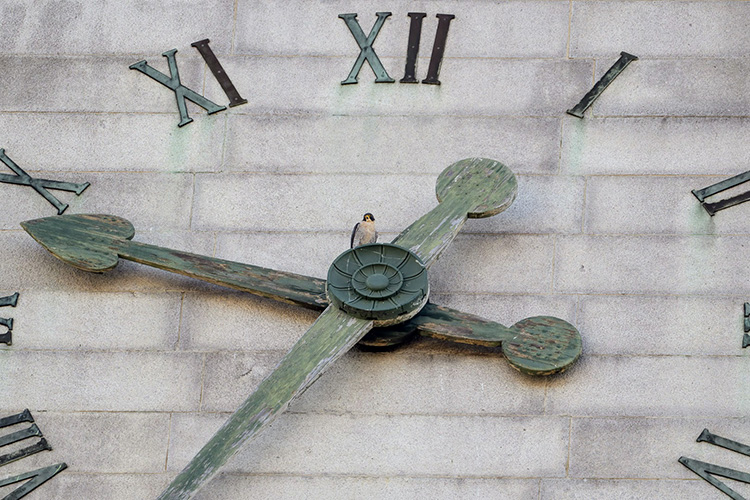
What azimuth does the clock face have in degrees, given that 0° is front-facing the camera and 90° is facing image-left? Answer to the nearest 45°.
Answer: approximately 0°
